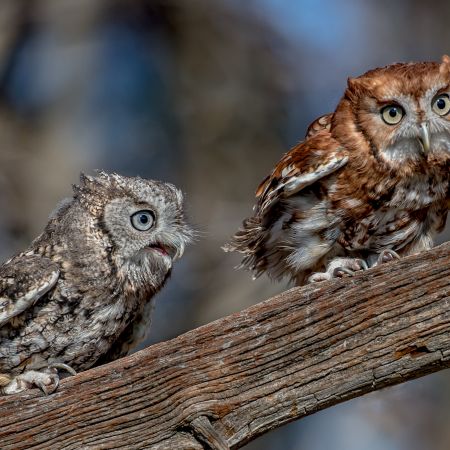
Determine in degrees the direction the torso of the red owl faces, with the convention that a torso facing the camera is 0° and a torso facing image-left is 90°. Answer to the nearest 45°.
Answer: approximately 315°

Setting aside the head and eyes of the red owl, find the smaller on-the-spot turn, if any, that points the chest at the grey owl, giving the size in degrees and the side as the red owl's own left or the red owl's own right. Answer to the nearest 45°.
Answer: approximately 135° to the red owl's own right

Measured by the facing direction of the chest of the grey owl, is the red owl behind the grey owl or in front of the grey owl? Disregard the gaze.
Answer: in front

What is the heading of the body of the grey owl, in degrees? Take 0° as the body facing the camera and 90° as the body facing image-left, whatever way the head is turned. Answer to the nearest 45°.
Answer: approximately 270°

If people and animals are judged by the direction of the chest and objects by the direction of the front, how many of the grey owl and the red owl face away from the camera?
0
